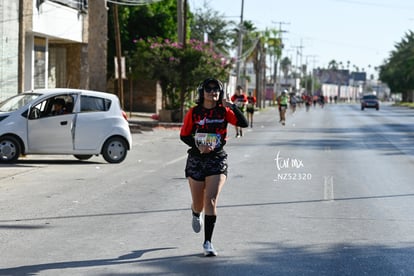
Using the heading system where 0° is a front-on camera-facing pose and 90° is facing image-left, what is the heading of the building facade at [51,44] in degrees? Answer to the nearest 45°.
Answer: approximately 315°

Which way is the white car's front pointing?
to the viewer's left

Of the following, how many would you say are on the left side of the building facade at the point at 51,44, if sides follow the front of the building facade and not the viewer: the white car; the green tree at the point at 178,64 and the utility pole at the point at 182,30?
2

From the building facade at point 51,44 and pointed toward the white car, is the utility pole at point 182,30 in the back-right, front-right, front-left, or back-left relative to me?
back-left

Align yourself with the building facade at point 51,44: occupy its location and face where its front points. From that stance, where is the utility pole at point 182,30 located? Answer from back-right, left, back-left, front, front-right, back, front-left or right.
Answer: left

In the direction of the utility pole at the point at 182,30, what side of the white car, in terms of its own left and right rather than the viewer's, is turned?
right

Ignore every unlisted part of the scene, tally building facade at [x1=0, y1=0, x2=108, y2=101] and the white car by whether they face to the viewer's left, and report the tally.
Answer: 1

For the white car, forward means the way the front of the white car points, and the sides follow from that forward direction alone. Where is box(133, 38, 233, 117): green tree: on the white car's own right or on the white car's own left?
on the white car's own right

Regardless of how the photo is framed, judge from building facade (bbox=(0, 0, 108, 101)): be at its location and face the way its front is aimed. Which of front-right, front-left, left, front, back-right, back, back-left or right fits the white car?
front-right

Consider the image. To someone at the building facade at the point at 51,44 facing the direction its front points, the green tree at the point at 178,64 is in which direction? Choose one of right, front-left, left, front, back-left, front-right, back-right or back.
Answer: left
